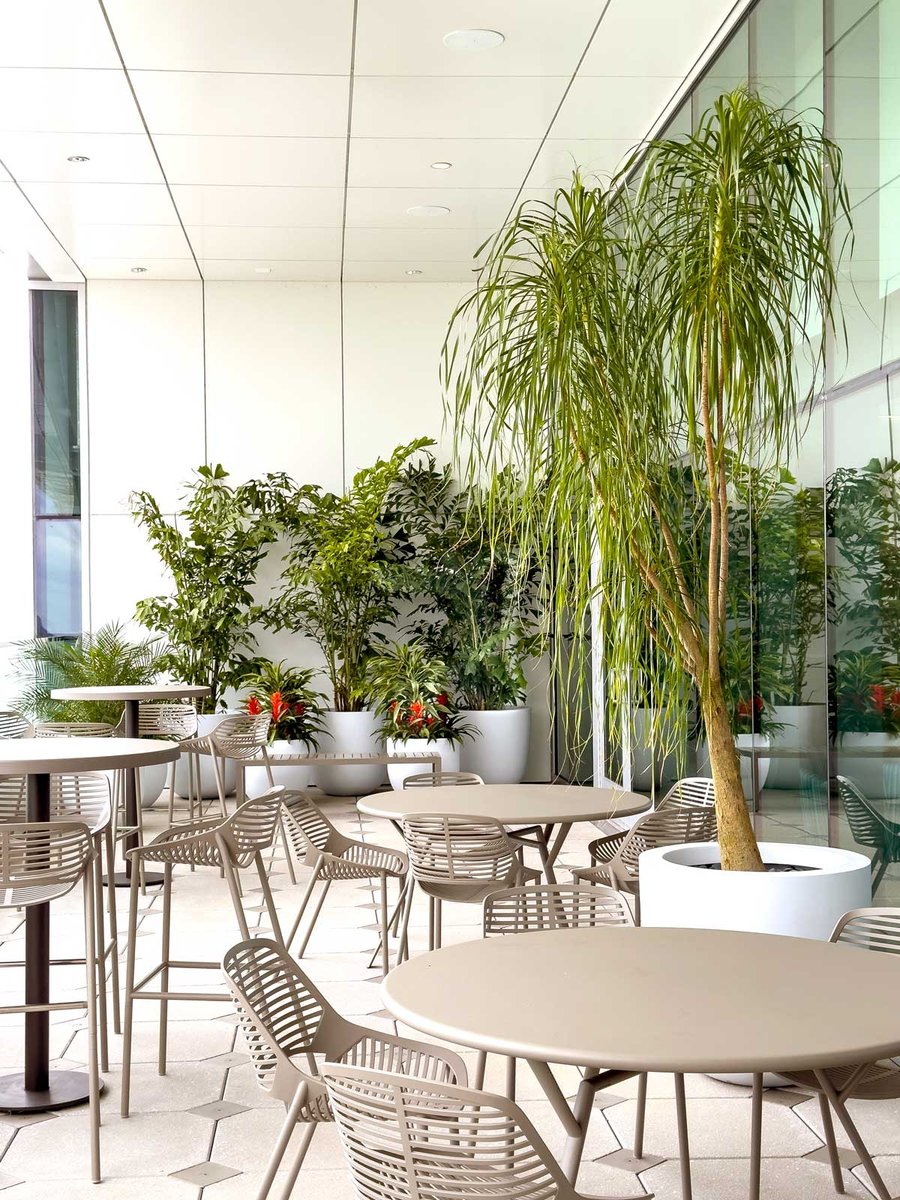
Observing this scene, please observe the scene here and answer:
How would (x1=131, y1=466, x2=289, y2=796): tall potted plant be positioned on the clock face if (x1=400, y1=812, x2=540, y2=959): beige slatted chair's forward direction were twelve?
The tall potted plant is roughly at 10 o'clock from the beige slatted chair.

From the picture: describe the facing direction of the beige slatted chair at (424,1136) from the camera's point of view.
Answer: facing away from the viewer and to the right of the viewer

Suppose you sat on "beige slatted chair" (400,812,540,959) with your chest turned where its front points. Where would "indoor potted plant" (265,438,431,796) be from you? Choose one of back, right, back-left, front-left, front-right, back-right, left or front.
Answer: front-left

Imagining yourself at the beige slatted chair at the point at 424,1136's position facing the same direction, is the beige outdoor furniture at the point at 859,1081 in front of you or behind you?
in front

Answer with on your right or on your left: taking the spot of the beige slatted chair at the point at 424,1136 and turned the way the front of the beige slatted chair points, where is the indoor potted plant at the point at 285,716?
on your left

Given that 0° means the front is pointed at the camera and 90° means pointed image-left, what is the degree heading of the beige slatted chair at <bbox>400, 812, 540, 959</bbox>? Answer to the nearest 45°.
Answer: approximately 225°

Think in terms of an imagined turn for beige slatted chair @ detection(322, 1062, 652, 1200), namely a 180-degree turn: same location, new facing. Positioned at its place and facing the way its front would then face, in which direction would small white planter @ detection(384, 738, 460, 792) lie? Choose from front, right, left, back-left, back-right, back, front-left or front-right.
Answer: back-right

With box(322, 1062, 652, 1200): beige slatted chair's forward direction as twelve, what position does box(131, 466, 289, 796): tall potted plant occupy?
The tall potted plant is roughly at 10 o'clock from the beige slatted chair.

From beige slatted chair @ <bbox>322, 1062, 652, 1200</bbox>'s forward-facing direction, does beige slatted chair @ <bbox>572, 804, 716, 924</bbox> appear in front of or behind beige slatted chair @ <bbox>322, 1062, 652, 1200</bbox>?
in front

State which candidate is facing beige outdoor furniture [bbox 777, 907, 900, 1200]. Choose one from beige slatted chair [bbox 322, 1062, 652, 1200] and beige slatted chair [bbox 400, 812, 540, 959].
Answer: beige slatted chair [bbox 322, 1062, 652, 1200]

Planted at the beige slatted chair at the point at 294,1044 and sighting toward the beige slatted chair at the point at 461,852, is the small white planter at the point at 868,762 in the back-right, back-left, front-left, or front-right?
front-right

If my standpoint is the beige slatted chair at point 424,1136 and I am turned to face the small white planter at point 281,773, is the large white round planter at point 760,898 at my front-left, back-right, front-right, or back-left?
front-right

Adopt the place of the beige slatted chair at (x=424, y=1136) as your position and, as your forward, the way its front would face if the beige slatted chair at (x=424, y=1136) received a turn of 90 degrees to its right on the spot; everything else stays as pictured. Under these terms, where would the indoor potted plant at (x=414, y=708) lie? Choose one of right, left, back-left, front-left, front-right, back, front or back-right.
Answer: back-left

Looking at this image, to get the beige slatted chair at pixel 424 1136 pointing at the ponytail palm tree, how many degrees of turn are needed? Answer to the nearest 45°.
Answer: approximately 45° to its left

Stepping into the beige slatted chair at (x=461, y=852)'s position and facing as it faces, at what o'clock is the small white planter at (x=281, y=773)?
The small white planter is roughly at 10 o'clock from the beige slatted chair.

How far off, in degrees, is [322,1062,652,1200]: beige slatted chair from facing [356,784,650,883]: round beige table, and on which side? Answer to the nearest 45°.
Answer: approximately 45° to its left

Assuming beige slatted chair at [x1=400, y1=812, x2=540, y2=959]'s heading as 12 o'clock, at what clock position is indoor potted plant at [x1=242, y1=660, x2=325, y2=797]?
The indoor potted plant is roughly at 10 o'clock from the beige slatted chair.

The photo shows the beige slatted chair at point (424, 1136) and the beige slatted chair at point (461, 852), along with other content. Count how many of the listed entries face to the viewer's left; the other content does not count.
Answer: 0
